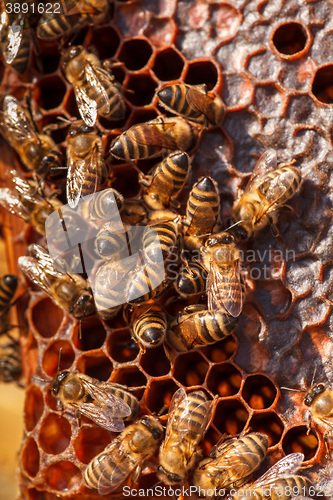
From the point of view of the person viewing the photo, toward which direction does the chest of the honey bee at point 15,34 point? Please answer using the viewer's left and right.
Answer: facing away from the viewer

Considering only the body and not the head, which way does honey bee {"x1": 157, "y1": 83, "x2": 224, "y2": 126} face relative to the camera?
to the viewer's right

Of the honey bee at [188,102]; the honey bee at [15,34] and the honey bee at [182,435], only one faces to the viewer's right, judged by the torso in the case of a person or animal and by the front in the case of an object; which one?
the honey bee at [188,102]

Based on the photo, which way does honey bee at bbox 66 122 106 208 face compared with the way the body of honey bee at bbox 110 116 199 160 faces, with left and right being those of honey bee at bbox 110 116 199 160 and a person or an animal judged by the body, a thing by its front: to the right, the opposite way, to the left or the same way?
to the left
